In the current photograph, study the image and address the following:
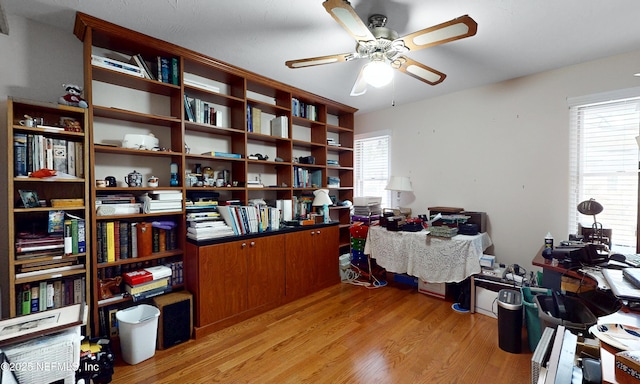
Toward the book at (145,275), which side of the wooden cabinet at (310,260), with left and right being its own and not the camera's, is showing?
right

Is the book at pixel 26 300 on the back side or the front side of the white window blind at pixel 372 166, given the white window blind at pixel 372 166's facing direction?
on the front side

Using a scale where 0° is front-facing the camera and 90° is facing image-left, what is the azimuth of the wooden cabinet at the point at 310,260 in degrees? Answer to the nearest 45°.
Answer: approximately 315°

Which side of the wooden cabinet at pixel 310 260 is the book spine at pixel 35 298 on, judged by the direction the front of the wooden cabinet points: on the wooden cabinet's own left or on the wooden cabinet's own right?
on the wooden cabinet's own right

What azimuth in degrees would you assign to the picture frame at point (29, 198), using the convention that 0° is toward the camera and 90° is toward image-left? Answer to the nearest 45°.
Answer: approximately 315°

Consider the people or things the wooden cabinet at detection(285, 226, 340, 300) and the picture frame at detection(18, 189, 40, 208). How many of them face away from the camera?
0

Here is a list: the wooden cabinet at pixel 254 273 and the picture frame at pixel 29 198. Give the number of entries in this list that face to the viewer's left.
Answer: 0

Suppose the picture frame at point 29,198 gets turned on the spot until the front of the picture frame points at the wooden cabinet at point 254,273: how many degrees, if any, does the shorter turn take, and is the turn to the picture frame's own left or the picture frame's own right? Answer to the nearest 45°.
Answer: approximately 45° to the picture frame's own left

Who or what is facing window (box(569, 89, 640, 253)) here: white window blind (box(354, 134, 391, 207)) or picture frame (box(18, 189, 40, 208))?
the picture frame

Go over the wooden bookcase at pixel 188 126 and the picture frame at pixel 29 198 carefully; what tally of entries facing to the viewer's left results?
0

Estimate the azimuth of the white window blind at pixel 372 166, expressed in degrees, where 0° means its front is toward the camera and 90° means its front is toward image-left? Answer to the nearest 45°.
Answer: approximately 45°

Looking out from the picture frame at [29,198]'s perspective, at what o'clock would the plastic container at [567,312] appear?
The plastic container is roughly at 12 o'clock from the picture frame.

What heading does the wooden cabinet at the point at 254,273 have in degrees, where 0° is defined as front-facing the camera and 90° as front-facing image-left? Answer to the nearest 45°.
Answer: approximately 315°

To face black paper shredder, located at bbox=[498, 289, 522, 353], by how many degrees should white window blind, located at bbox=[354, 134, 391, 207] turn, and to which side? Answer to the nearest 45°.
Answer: approximately 90° to its left

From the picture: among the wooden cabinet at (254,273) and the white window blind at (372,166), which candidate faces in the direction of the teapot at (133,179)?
the white window blind
